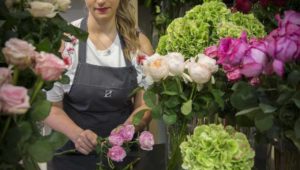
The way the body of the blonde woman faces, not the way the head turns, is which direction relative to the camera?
toward the camera

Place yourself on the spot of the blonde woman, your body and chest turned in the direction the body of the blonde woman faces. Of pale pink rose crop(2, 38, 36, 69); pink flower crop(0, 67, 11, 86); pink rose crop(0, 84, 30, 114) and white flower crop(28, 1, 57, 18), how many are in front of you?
4

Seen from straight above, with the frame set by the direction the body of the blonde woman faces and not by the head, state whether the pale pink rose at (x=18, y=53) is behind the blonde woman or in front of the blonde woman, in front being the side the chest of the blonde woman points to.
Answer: in front

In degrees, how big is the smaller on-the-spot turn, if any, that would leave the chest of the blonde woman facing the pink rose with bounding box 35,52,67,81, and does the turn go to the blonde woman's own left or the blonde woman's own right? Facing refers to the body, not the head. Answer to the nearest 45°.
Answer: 0° — they already face it

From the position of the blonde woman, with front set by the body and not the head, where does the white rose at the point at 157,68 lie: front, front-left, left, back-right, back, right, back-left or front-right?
front

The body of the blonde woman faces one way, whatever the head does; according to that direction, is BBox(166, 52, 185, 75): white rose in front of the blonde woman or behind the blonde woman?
in front

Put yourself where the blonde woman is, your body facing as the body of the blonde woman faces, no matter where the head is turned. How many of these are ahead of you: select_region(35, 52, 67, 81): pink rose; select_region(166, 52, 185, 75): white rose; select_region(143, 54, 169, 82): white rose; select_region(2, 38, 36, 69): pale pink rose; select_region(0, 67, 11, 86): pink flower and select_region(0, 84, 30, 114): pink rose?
6

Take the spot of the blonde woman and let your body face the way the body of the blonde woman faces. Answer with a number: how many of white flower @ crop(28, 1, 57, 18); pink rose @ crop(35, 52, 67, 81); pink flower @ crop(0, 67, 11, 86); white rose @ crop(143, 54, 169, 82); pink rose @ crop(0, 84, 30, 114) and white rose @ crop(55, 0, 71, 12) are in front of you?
6
